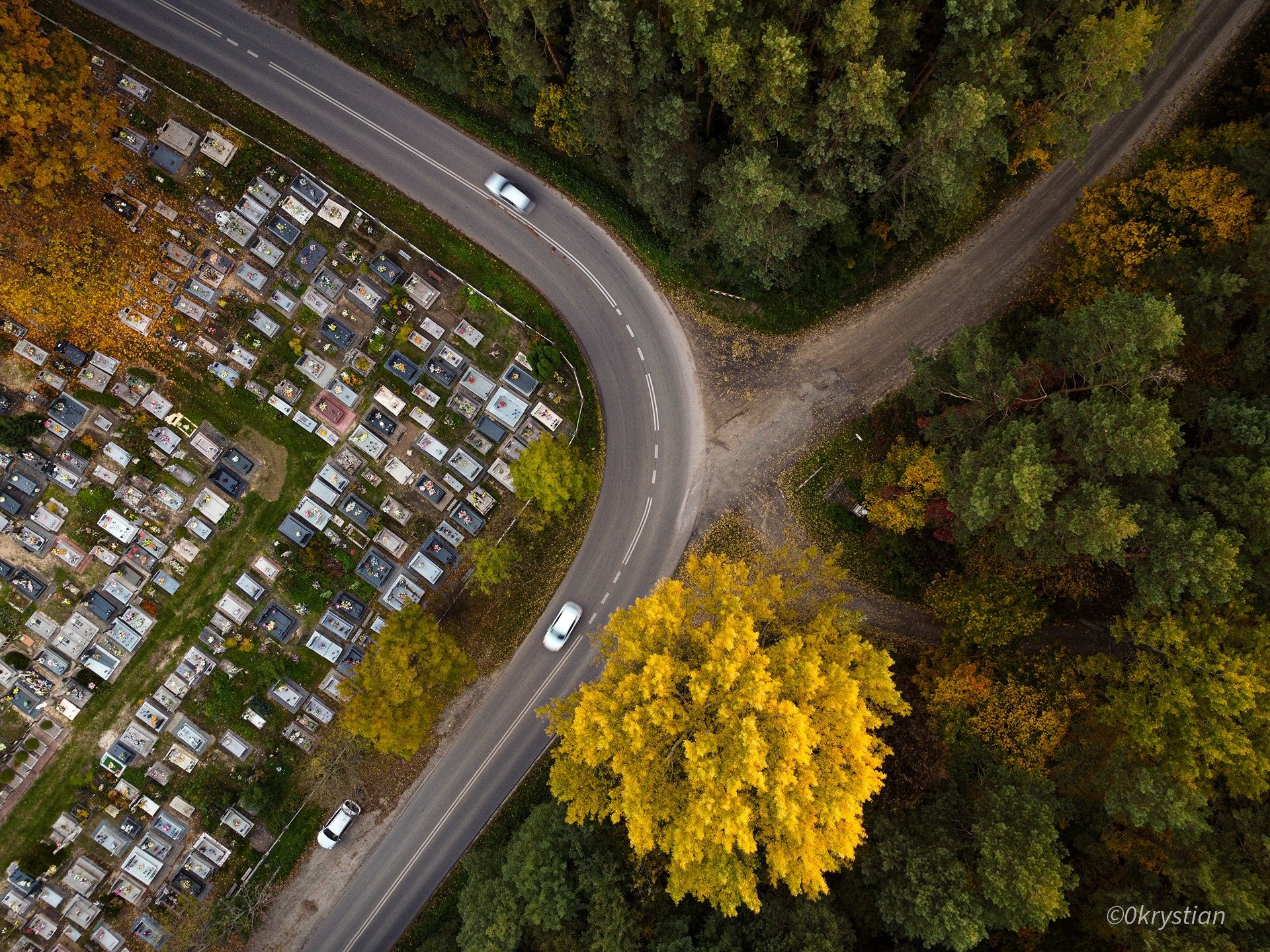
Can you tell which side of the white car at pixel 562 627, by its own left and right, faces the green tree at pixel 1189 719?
left

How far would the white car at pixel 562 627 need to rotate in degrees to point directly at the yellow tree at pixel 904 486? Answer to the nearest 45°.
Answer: approximately 90° to its left

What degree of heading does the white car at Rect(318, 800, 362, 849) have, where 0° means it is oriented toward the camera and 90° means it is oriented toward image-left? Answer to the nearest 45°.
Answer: approximately 45°

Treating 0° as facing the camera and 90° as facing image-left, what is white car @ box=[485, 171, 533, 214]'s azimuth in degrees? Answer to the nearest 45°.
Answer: approximately 135°

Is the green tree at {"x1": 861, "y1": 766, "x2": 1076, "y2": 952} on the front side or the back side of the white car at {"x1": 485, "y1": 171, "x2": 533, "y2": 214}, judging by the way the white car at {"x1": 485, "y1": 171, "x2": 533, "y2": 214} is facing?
on the back side

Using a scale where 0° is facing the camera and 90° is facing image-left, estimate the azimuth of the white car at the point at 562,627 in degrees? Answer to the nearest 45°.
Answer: approximately 45°
